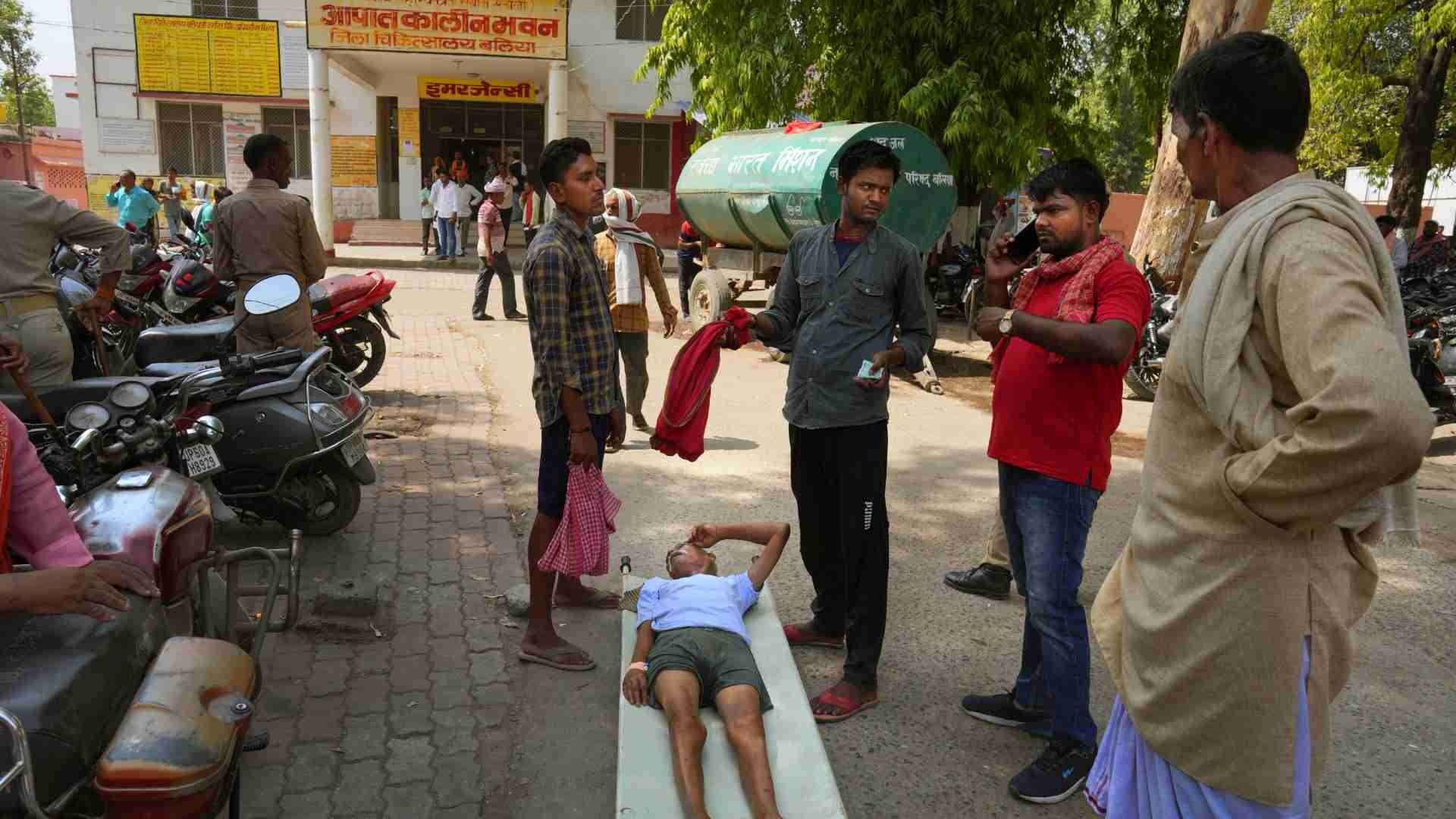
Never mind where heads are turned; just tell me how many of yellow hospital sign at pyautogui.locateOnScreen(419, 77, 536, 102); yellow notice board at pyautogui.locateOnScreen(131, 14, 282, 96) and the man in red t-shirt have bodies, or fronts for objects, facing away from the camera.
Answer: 0

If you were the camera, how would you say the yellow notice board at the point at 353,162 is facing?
facing the viewer

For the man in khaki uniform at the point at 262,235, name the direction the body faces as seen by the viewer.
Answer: away from the camera

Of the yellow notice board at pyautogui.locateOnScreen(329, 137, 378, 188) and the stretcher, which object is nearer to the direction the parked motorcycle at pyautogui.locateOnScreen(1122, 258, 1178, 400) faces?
the stretcher

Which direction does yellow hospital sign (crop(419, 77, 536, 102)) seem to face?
toward the camera

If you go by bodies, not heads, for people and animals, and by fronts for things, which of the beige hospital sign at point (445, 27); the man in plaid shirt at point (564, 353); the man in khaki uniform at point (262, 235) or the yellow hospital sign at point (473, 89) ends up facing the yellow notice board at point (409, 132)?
the man in khaki uniform
